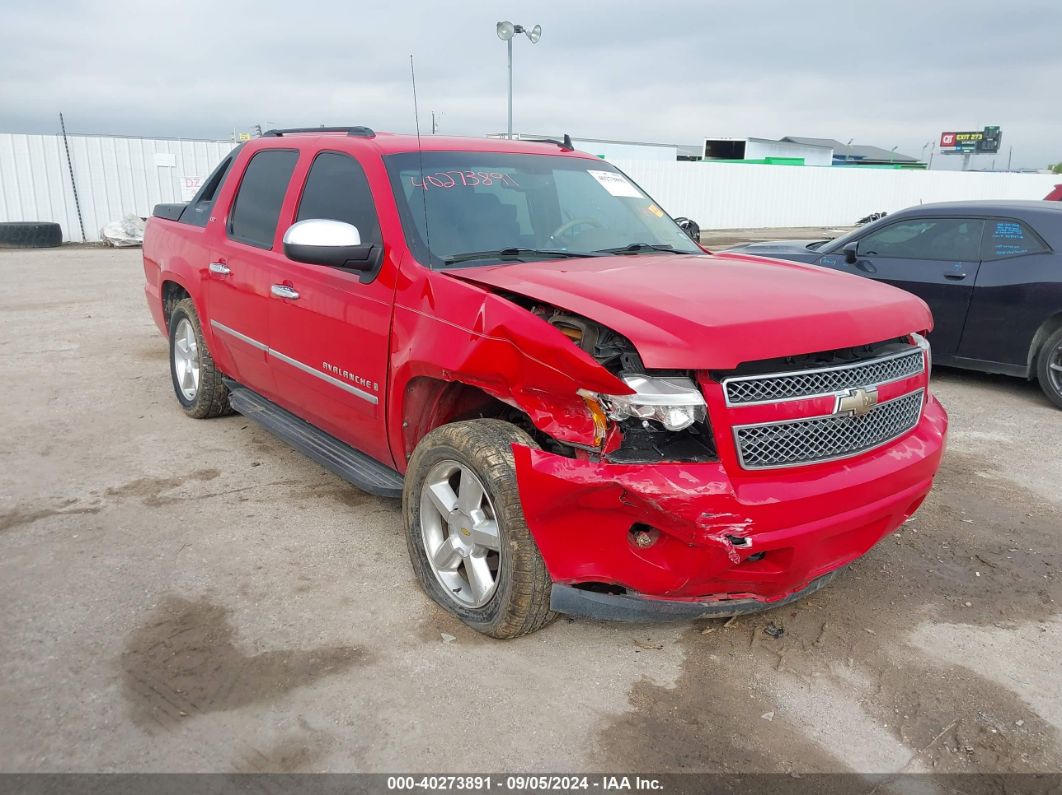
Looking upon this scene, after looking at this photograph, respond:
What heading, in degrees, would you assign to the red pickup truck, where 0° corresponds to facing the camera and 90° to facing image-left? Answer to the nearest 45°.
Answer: approximately 315°

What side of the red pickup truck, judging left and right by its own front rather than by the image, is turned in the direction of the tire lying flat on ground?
back
